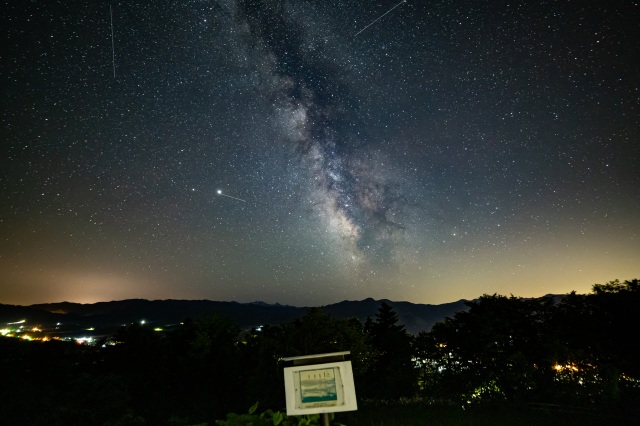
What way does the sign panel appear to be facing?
toward the camera

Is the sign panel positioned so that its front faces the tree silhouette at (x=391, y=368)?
no
